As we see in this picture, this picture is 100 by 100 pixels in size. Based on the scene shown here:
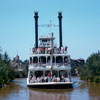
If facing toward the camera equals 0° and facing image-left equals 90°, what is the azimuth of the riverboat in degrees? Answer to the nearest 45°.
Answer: approximately 0°
